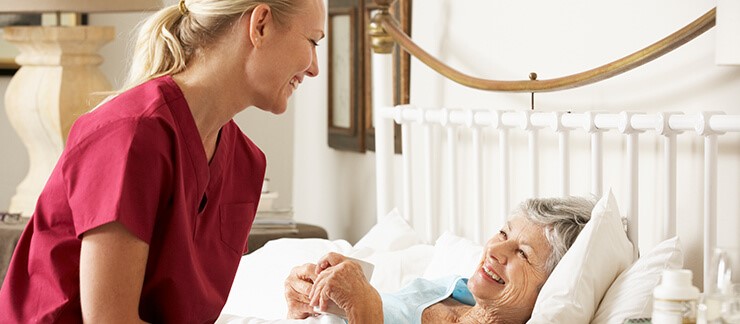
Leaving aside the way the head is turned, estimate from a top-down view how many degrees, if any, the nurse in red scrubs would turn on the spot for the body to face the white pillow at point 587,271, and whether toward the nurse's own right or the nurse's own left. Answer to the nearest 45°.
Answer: approximately 45° to the nurse's own left

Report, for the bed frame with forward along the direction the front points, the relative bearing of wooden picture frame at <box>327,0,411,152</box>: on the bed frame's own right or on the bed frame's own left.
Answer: on the bed frame's own right

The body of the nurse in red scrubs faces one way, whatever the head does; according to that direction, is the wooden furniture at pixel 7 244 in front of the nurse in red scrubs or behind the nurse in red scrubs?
behind

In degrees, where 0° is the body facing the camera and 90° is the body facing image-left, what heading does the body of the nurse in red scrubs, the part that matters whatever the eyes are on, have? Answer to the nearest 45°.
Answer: approximately 315°

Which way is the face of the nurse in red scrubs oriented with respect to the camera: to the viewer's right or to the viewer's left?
to the viewer's right

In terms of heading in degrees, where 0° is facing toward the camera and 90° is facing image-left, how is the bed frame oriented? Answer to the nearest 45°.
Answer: approximately 45°

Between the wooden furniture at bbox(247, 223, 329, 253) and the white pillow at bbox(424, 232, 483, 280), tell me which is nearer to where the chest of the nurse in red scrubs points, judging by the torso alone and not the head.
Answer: the white pillow
